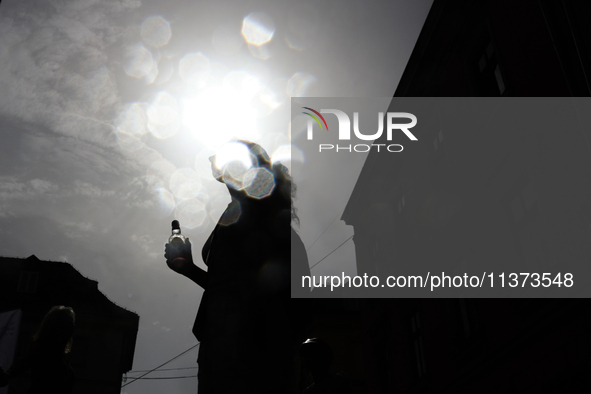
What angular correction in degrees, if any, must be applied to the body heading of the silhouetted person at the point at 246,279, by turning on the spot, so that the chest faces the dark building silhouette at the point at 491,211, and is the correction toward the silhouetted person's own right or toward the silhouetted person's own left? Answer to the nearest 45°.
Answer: approximately 135° to the silhouetted person's own right

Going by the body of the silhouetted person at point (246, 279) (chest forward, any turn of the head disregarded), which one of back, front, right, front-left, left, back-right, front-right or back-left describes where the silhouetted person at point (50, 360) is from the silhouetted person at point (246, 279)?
front-right

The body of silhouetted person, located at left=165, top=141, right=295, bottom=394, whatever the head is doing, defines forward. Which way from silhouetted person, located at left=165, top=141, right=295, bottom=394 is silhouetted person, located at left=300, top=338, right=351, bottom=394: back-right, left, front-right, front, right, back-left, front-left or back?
back-right

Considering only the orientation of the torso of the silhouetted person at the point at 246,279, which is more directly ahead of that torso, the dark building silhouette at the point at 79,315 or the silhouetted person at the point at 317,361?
the dark building silhouette

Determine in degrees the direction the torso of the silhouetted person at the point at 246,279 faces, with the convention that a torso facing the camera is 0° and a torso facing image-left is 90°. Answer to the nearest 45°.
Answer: approximately 90°
